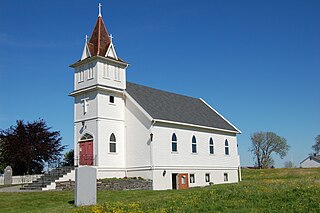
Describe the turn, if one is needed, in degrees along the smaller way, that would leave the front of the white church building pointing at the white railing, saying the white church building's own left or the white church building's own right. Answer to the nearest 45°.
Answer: approximately 90° to the white church building's own right

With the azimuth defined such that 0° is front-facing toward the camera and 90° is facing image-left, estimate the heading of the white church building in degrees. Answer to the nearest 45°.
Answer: approximately 45°

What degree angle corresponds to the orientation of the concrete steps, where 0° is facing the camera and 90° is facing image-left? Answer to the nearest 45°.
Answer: approximately 45°

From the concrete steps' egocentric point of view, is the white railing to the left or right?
on its right
